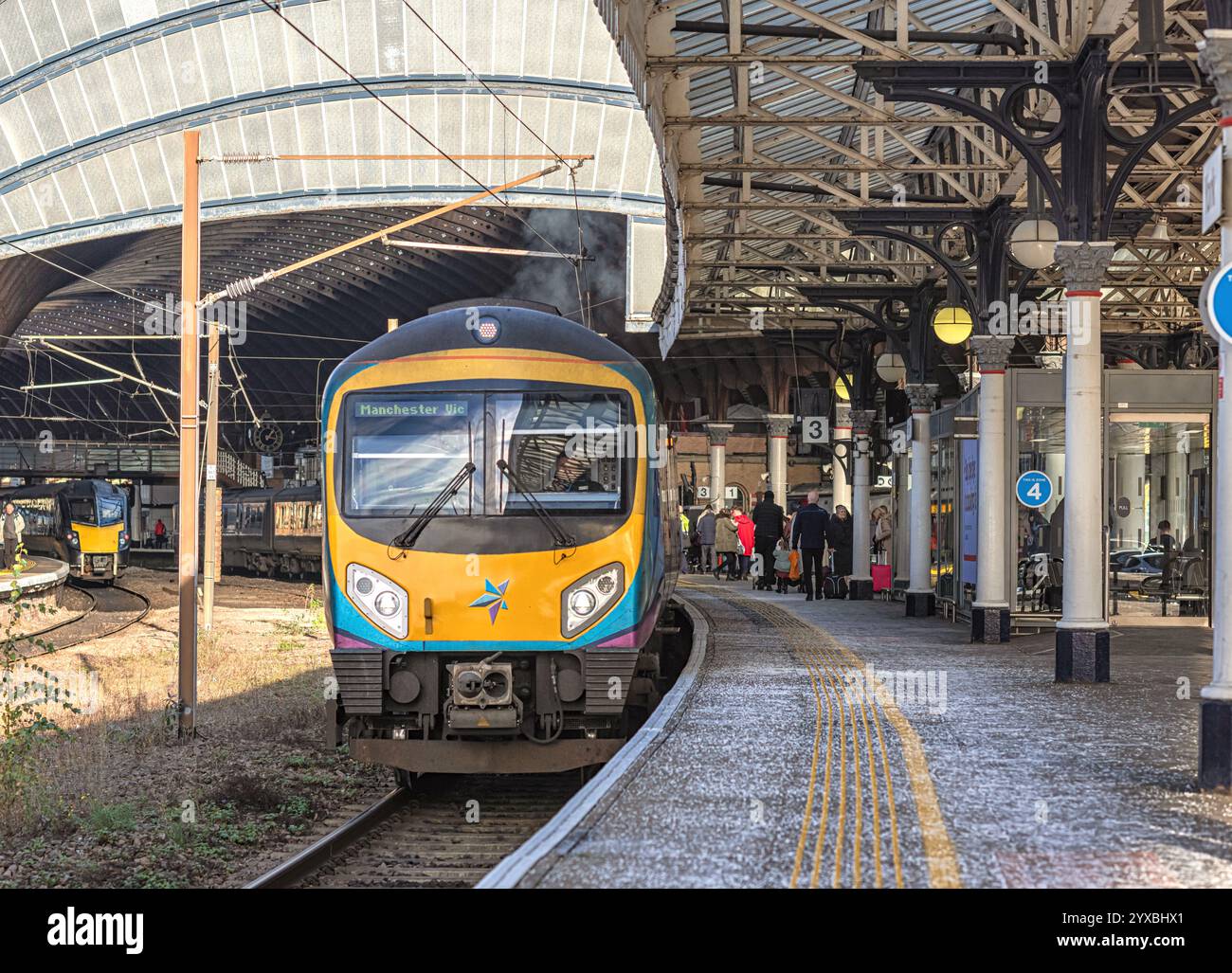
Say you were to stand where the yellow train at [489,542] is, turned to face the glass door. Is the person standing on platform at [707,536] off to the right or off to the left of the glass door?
left

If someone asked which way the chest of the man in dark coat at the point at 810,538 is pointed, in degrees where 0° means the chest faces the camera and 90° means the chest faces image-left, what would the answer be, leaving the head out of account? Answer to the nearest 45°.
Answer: approximately 180°

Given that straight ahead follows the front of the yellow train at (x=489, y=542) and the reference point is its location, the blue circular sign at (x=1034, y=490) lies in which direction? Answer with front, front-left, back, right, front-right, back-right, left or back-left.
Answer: back-left

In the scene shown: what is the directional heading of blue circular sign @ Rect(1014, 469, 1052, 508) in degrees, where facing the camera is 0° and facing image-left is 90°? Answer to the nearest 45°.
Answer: approximately 0°

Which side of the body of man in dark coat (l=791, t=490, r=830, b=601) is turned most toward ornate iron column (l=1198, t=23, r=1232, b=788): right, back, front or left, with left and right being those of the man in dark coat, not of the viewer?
back

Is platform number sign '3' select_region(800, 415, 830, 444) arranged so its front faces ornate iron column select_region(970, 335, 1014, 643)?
yes
